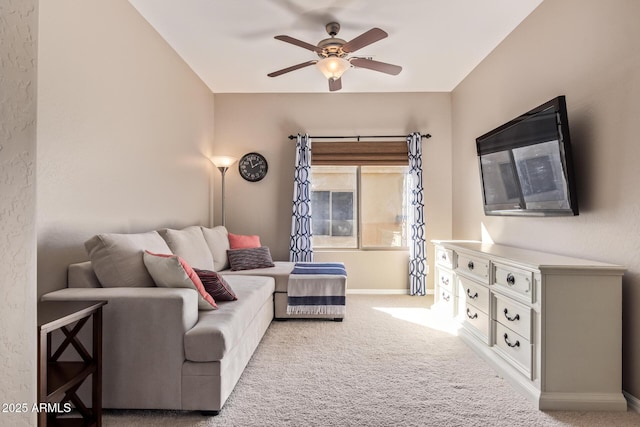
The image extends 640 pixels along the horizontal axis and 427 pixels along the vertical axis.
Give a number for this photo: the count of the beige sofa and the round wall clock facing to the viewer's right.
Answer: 1

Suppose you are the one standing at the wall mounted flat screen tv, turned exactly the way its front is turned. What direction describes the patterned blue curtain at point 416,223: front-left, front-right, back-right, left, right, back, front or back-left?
right

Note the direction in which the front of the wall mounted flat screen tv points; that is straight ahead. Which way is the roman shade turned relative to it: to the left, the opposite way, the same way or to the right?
to the left

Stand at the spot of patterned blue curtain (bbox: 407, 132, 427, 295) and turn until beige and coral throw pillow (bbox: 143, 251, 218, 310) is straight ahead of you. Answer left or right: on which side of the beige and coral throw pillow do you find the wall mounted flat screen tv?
left

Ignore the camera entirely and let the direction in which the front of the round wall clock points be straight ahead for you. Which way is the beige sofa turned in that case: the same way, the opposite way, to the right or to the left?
to the left

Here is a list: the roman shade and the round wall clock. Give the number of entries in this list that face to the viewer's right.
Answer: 0

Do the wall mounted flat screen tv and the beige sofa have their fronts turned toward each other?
yes

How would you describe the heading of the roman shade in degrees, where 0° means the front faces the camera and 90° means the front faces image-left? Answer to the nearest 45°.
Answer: approximately 0°

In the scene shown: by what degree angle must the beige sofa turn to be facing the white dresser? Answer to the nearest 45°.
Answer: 0° — it already faces it

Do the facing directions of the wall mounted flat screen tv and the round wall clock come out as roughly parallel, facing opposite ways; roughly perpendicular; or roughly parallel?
roughly perpendicular

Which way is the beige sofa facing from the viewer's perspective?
to the viewer's right
